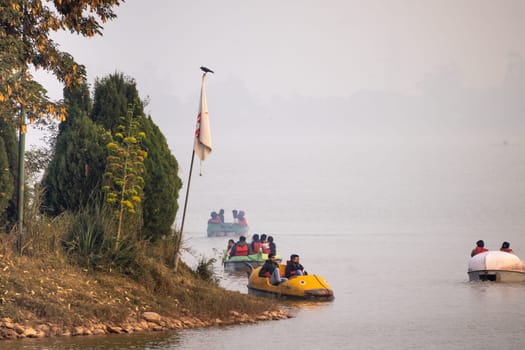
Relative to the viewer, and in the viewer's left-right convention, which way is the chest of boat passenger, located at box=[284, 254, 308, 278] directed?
facing the viewer and to the right of the viewer

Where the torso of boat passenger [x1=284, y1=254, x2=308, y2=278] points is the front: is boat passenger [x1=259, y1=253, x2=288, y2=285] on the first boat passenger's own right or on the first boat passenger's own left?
on the first boat passenger's own right

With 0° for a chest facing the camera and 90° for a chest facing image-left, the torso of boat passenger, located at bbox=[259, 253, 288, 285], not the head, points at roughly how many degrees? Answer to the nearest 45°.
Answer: approximately 315°

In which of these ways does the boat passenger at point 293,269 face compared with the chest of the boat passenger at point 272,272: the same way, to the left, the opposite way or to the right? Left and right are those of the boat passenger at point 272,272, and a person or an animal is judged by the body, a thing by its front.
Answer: the same way

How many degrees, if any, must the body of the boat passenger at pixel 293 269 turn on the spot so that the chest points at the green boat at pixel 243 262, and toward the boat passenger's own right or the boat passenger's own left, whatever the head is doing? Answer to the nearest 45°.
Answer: approximately 135° to the boat passenger's own left

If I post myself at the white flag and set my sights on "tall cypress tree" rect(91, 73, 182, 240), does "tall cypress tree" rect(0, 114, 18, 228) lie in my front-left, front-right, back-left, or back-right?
front-left

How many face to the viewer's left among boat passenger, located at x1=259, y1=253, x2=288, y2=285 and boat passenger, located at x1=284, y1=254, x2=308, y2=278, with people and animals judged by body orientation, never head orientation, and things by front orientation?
0
